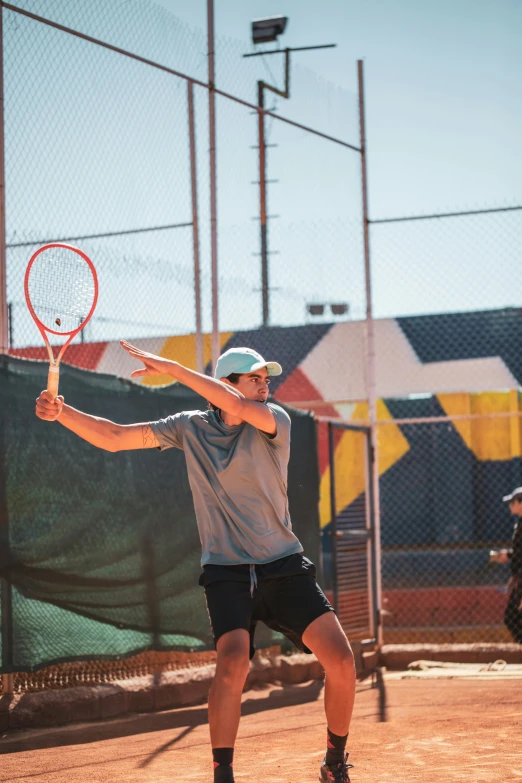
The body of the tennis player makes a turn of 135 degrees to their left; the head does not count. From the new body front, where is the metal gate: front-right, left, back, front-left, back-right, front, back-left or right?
front-left

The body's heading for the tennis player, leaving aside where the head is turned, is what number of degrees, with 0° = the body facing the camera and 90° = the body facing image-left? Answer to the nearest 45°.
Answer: approximately 0°

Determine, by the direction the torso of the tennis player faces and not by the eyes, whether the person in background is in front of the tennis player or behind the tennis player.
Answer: behind

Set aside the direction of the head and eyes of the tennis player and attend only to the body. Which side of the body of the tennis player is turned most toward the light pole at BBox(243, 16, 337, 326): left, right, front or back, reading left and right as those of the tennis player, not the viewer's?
back

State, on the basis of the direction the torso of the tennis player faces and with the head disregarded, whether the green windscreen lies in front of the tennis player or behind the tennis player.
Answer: behind

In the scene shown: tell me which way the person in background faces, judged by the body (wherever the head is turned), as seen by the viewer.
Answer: to the viewer's left

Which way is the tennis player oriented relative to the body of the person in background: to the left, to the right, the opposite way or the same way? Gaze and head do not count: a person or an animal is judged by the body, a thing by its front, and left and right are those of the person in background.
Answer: to the left

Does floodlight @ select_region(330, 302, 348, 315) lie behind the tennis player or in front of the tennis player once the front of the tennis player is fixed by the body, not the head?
behind

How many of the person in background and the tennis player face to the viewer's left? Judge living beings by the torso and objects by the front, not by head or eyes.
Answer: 1
